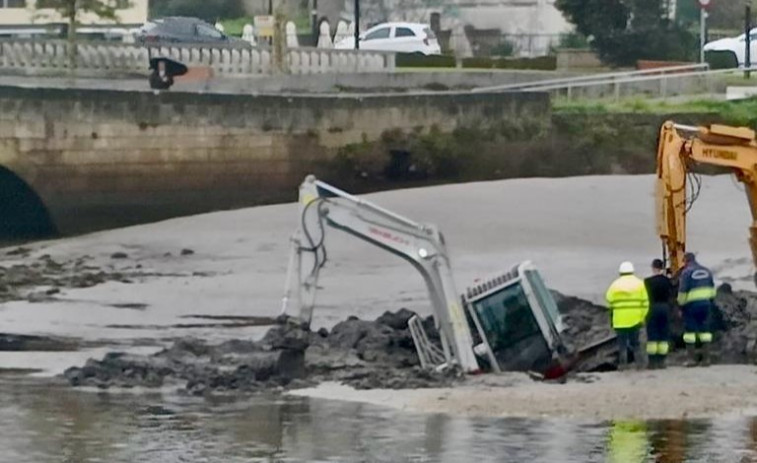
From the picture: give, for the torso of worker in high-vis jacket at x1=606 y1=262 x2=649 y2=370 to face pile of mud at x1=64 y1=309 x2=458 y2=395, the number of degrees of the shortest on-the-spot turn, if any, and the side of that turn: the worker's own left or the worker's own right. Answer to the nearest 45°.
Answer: approximately 90° to the worker's own left

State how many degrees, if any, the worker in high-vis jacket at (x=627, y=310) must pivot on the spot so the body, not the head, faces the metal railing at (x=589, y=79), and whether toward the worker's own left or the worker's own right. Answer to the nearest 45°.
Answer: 0° — they already face it

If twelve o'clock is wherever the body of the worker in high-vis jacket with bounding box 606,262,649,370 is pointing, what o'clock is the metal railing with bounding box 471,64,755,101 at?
The metal railing is roughly at 12 o'clock from the worker in high-vis jacket.

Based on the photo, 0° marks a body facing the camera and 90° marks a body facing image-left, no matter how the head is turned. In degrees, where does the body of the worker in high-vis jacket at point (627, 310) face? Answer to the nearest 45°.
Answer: approximately 180°

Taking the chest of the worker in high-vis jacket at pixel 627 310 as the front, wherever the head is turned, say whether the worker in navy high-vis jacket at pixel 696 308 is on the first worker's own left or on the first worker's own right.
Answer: on the first worker's own right

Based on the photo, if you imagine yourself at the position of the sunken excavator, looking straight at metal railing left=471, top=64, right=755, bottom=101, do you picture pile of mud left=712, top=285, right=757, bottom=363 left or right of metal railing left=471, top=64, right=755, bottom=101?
right
